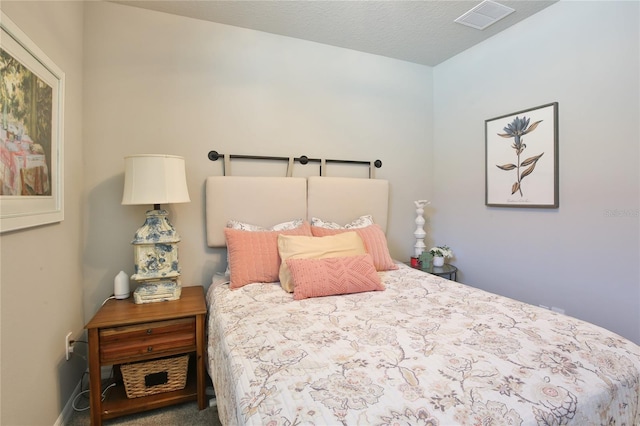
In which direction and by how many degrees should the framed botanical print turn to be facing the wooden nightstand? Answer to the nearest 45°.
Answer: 0° — it already faces it

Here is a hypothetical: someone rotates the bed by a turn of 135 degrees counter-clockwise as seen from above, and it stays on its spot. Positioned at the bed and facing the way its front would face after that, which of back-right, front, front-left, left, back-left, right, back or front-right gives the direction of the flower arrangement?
front

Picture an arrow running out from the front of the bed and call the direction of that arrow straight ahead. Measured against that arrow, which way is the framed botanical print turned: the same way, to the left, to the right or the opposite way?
to the right

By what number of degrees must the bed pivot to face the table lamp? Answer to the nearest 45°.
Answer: approximately 135° to its right

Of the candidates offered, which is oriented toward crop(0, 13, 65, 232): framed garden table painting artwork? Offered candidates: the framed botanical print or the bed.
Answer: the framed botanical print

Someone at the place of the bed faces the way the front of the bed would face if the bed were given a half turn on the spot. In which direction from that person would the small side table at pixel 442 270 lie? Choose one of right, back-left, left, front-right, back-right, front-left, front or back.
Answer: front-right

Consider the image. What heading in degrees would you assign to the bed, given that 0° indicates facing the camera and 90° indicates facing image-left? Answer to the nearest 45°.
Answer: approximately 315°
